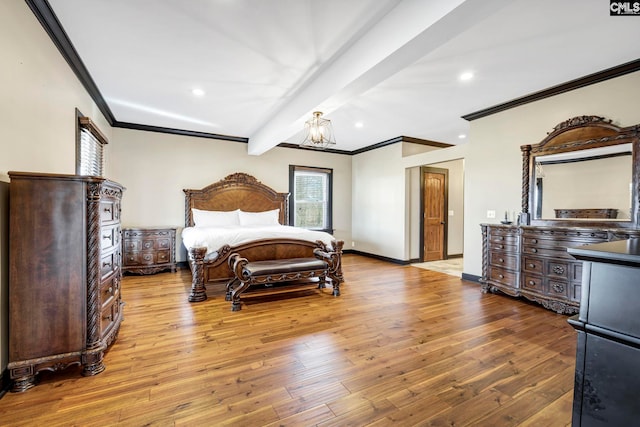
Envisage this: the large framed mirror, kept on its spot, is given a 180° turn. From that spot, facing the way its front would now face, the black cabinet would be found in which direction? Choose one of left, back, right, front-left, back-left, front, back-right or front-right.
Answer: back-right

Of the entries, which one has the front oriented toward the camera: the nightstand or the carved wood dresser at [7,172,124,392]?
the nightstand

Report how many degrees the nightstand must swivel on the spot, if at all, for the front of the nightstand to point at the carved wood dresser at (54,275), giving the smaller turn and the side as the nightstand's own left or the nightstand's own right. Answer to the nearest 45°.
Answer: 0° — it already faces it

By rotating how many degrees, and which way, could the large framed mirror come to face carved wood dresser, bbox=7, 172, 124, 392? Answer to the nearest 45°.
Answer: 0° — it already faces it

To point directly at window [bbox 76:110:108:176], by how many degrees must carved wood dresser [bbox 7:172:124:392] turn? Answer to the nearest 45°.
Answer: approximately 90° to its left

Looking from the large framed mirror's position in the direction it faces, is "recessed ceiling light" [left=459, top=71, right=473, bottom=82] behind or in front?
in front

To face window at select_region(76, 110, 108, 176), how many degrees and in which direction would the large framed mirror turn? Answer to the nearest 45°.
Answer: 0° — it already faces it

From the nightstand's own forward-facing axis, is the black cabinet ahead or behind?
ahead

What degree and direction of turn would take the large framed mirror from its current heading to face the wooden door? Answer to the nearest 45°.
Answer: approximately 90° to its right

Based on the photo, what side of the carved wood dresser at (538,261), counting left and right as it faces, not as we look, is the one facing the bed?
front

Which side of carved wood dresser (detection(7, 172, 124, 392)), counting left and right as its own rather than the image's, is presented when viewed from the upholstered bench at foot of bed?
front

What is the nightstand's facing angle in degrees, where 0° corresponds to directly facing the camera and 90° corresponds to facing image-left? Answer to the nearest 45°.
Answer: approximately 0°

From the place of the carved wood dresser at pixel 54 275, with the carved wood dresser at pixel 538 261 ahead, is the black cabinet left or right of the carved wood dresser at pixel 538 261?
right

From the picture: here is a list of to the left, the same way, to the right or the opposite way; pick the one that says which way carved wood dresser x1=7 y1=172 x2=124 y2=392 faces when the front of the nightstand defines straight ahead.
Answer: to the left

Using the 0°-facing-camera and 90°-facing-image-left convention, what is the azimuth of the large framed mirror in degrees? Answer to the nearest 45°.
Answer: approximately 45°

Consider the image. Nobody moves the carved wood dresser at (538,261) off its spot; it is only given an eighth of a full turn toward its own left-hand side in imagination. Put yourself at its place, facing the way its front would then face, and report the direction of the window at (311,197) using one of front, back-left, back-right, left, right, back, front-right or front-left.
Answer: right

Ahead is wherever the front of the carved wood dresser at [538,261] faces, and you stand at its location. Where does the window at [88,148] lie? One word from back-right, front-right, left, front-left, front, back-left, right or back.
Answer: front

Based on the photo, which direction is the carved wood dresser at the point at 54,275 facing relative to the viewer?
to the viewer's right
